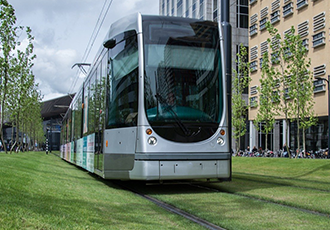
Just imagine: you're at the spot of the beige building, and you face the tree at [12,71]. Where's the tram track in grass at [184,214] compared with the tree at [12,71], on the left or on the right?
left

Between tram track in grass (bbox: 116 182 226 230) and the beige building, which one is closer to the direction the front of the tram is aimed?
the tram track in grass

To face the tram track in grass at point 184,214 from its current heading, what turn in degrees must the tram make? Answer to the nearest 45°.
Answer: approximately 45° to its right

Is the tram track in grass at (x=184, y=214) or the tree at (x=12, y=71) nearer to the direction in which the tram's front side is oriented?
the tram track in grass

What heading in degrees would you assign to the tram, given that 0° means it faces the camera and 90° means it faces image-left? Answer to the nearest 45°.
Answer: approximately 315°

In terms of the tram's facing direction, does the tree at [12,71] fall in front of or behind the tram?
behind

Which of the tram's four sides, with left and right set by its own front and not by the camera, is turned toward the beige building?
left
